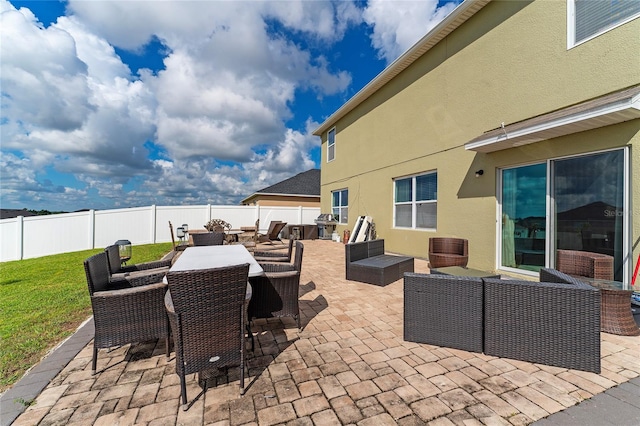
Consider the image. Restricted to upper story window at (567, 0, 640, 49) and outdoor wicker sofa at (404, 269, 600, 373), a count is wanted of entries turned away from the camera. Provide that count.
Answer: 1

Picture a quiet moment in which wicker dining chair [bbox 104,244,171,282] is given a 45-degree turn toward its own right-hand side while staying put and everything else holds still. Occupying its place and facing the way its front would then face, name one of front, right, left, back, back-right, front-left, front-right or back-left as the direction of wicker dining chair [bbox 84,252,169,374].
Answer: front-right

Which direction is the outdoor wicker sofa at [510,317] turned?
away from the camera

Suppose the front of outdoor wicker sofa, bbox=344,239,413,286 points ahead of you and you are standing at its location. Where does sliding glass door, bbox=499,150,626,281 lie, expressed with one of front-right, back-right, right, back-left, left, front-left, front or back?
front-left

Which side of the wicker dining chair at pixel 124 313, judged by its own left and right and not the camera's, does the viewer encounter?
right

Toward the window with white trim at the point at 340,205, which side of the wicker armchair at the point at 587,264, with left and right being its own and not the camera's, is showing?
right

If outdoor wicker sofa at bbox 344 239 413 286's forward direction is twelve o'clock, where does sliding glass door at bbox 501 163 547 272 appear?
The sliding glass door is roughly at 10 o'clock from the outdoor wicker sofa.

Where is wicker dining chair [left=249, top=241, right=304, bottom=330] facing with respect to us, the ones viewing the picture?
facing to the left of the viewer

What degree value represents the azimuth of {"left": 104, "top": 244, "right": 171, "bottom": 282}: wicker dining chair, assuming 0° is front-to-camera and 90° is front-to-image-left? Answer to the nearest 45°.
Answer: approximately 270°

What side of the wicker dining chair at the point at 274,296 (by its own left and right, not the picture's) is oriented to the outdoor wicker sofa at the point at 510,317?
back

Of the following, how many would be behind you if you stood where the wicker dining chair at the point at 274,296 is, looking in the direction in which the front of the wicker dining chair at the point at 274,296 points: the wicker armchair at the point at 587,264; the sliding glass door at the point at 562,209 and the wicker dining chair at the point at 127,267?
2

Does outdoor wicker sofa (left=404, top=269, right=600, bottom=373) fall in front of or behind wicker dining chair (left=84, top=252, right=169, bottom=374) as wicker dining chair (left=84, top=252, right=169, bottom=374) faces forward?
in front

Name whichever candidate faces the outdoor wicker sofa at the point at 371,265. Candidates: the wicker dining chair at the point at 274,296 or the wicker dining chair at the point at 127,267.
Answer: the wicker dining chair at the point at 127,267

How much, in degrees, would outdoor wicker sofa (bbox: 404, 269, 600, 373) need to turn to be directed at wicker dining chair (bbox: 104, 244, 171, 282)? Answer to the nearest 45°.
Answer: approximately 90° to its left

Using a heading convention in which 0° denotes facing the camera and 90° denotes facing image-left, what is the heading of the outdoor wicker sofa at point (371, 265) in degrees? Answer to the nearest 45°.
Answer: approximately 315°

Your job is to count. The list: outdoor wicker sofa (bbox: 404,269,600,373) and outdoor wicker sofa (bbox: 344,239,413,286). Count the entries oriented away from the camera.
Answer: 1

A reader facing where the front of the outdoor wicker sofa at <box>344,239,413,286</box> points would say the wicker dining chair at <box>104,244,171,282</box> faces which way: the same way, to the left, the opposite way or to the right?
to the left

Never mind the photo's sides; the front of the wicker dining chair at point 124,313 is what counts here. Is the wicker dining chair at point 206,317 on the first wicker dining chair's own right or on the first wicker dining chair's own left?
on the first wicker dining chair's own right

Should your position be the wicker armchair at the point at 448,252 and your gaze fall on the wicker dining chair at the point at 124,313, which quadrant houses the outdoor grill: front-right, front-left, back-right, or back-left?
back-right

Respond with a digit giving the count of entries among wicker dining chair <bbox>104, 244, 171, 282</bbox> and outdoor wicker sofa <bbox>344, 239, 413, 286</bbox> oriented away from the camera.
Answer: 0

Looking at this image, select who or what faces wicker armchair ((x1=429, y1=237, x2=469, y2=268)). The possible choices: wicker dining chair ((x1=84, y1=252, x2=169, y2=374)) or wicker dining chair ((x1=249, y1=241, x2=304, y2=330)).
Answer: wicker dining chair ((x1=84, y1=252, x2=169, y2=374))
